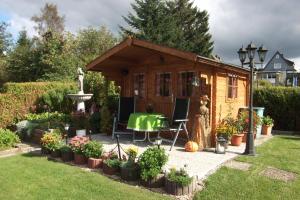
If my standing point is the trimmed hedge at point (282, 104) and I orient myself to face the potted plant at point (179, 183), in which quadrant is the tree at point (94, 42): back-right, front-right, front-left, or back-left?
back-right

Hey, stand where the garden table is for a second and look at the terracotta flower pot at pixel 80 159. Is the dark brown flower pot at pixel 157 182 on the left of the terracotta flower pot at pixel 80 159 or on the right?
left

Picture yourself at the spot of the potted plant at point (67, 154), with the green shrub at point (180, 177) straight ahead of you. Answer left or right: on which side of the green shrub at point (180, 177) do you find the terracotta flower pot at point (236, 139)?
left

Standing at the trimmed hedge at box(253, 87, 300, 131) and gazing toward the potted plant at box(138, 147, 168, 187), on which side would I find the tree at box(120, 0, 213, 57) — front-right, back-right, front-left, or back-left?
back-right

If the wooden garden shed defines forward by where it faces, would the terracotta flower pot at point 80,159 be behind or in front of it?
in front

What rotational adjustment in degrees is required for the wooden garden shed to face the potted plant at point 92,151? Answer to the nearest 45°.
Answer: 0° — it already faces it

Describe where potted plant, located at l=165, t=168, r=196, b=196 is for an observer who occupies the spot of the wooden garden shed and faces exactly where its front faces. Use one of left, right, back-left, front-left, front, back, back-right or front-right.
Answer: front-left

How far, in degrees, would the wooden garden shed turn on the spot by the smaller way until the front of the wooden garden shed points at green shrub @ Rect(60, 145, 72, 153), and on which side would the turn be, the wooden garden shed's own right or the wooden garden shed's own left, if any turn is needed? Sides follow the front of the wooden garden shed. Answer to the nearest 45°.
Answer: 0° — it already faces it

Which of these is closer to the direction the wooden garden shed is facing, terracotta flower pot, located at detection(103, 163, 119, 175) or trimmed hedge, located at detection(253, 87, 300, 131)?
the terracotta flower pot

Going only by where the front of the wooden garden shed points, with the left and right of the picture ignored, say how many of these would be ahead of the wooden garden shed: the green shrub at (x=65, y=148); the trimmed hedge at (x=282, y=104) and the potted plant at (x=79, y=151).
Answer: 2

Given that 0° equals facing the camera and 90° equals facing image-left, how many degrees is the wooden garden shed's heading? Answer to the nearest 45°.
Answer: approximately 45°

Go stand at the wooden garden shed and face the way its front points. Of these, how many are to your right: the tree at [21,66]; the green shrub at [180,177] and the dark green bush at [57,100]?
2

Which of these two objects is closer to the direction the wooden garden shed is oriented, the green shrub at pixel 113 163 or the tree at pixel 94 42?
the green shrub
